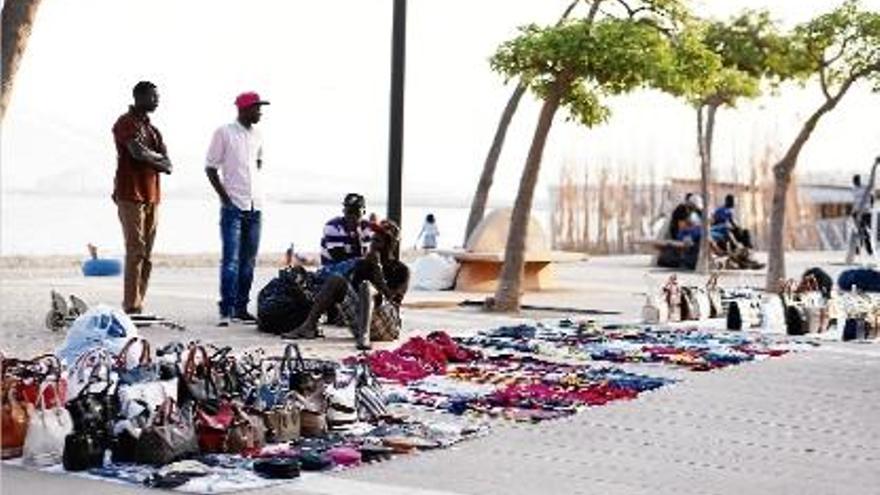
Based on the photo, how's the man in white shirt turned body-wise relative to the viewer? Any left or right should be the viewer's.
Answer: facing the viewer and to the right of the viewer

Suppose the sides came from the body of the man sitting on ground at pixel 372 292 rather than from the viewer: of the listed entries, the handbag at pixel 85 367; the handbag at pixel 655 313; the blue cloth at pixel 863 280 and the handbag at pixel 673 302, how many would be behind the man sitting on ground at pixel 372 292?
3

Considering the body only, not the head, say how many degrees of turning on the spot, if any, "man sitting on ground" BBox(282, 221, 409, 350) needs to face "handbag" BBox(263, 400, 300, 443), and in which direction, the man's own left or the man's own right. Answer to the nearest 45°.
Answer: approximately 45° to the man's own left

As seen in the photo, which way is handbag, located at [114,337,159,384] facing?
toward the camera

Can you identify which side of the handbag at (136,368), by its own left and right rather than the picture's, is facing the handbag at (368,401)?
left

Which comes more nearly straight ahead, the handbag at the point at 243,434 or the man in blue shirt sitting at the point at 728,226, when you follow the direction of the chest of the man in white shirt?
the handbag

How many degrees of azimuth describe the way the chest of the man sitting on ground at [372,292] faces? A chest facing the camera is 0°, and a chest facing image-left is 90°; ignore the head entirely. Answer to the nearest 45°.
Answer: approximately 45°

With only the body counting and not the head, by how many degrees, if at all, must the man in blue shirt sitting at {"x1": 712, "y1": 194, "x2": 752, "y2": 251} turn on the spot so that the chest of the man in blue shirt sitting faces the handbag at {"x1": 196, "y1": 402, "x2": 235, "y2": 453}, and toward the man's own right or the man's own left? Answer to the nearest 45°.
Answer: approximately 45° to the man's own right

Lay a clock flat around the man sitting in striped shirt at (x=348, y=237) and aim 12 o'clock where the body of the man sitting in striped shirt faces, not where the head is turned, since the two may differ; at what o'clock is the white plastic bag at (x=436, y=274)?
The white plastic bag is roughly at 8 o'clock from the man sitting in striped shirt.

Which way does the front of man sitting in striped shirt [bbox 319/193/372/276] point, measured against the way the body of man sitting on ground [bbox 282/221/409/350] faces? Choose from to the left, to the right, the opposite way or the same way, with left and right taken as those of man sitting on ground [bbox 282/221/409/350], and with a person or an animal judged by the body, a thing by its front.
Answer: to the left

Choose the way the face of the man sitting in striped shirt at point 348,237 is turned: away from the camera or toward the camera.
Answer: toward the camera

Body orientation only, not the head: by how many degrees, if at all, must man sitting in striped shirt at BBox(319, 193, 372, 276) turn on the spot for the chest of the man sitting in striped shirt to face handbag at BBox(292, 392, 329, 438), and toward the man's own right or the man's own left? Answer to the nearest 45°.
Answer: approximately 45° to the man's own right
